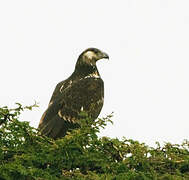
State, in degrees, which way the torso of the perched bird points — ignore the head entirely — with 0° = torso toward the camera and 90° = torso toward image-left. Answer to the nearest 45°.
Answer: approximately 270°
